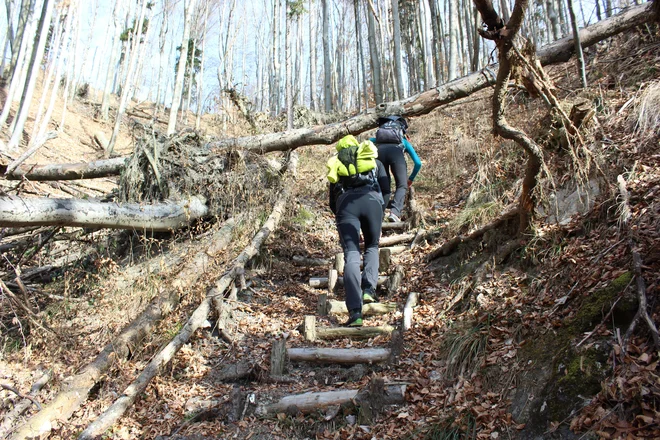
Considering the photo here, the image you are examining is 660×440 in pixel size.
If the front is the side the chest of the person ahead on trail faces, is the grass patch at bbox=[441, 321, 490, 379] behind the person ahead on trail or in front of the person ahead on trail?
behind

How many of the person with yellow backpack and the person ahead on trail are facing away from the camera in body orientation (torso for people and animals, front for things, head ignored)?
2

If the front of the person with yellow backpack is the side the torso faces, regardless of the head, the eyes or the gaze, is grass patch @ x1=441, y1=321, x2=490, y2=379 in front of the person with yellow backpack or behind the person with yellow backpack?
behind

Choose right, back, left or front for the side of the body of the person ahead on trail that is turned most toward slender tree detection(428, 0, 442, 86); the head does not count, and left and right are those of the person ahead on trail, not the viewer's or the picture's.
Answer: front

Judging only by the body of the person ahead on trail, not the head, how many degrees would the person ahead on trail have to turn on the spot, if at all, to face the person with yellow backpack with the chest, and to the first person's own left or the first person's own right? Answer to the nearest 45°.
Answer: approximately 180°

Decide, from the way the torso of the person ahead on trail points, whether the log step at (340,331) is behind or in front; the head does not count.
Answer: behind

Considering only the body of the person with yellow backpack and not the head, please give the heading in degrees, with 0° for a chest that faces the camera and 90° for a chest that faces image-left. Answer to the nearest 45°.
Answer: approximately 180°

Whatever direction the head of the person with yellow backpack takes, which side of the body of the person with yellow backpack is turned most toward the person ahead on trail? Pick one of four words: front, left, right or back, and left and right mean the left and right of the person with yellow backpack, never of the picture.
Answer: front

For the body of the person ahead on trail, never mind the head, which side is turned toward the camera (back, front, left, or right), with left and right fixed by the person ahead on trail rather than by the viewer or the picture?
back
